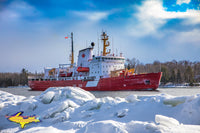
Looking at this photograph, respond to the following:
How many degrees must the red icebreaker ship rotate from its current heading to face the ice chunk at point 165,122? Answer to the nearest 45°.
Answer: approximately 45° to its right

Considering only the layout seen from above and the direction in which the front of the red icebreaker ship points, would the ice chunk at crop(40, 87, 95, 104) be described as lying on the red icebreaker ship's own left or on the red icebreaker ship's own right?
on the red icebreaker ship's own right

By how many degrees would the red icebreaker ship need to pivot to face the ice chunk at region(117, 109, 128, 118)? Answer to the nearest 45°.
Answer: approximately 45° to its right

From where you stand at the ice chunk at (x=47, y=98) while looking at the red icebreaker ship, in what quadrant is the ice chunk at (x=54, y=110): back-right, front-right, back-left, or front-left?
back-right

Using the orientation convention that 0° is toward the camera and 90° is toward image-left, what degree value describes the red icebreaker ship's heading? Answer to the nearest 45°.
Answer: approximately 315°

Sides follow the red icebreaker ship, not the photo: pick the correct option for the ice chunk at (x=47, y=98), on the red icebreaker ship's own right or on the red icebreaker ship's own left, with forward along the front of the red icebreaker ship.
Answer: on the red icebreaker ship's own right

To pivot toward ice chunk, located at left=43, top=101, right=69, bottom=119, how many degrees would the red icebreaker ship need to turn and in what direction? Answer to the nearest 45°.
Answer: approximately 45° to its right

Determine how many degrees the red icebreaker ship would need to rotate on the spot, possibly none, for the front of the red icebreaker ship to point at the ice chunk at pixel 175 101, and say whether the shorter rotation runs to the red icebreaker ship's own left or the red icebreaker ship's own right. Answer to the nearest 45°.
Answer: approximately 45° to the red icebreaker ship's own right
